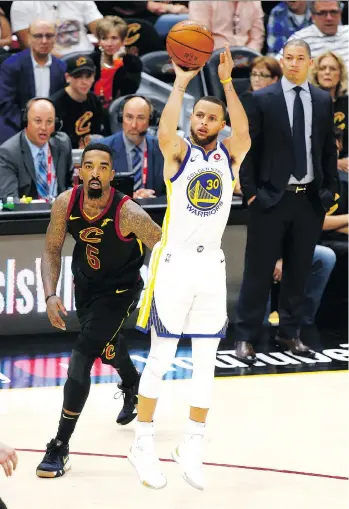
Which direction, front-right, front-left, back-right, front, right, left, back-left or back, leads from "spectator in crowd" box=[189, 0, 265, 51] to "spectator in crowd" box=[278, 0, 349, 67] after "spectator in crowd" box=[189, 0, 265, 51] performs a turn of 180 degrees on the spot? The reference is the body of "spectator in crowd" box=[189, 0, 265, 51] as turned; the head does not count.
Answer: right

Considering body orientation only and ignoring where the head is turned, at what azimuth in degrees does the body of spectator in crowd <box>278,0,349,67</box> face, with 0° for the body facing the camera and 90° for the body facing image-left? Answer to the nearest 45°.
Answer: approximately 0°

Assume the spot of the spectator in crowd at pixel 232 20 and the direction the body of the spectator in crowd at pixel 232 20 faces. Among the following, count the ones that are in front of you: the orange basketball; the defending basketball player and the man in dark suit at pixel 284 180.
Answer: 3

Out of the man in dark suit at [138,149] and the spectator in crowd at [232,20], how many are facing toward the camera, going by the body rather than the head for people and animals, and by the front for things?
2

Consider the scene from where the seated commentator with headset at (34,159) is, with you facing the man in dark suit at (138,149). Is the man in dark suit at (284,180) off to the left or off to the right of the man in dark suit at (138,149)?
right
